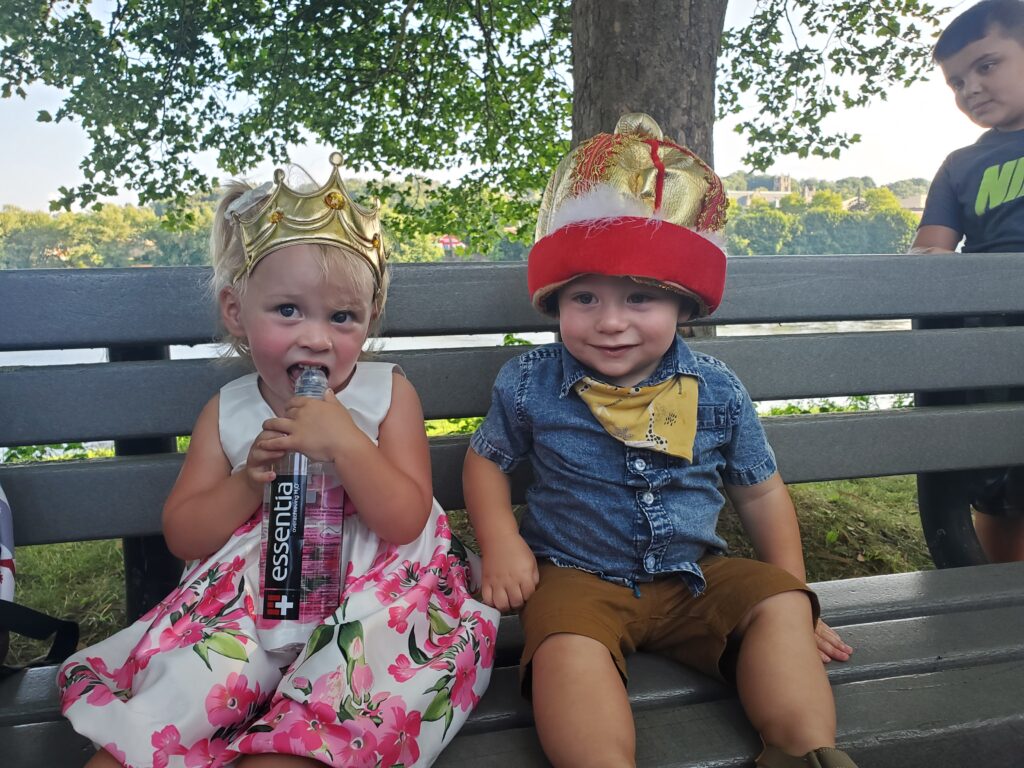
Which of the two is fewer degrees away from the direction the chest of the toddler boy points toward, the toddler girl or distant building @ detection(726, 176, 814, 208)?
the toddler girl

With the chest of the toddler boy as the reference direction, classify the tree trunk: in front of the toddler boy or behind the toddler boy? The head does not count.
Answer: behind

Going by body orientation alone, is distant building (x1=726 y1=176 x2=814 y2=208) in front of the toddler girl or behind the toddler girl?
behind

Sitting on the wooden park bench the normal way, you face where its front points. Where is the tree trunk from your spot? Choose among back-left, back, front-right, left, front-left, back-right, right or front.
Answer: back

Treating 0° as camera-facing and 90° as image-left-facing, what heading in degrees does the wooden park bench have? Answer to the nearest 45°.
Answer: approximately 0°

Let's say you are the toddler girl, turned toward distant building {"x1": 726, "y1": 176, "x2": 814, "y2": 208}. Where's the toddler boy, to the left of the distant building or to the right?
right

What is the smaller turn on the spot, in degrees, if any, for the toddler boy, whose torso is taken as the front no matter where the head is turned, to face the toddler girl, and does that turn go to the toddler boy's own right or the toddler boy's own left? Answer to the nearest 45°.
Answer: approximately 45° to the toddler boy's own right

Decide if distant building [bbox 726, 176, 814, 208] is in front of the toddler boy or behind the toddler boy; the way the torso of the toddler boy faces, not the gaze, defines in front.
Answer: behind
